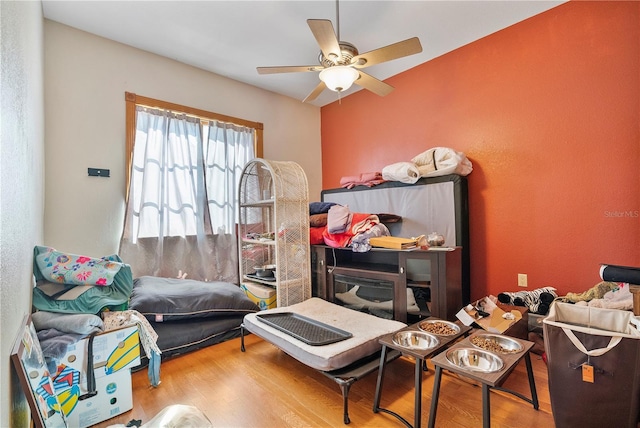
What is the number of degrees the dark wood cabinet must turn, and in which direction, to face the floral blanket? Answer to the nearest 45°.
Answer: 0° — it already faces it

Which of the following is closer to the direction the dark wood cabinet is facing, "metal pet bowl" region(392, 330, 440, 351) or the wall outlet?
the metal pet bowl

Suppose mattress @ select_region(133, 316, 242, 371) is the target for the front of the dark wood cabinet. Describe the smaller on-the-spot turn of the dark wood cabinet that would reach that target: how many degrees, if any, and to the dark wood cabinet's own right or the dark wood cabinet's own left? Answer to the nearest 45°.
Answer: approximately 45° to the dark wood cabinet's own right

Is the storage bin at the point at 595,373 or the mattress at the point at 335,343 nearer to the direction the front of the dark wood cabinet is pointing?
the mattress

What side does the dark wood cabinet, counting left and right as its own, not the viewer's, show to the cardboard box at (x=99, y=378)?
front

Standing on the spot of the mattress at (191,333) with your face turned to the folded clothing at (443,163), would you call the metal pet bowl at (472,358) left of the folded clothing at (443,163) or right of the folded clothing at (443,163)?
right

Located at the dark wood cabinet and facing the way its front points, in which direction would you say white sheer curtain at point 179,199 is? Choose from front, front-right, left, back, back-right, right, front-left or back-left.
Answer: front-right

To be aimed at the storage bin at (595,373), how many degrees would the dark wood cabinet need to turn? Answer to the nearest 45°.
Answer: approximately 90° to its left

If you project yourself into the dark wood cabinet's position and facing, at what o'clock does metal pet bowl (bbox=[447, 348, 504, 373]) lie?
The metal pet bowl is roughly at 10 o'clock from the dark wood cabinet.

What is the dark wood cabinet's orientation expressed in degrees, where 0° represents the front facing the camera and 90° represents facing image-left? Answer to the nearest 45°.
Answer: approximately 45°

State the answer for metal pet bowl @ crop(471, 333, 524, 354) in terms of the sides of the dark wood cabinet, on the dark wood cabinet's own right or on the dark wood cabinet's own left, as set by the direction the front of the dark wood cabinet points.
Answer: on the dark wood cabinet's own left
